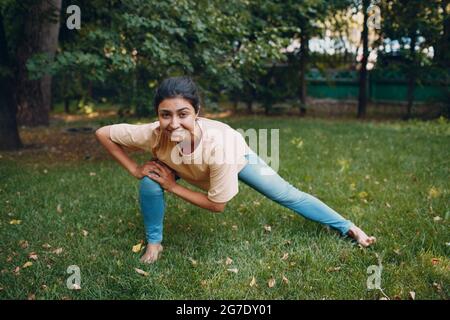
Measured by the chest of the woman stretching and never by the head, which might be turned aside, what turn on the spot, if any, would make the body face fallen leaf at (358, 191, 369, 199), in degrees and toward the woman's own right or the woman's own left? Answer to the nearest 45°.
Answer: approximately 135° to the woman's own left

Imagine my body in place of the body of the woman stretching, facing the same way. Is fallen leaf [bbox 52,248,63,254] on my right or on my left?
on my right

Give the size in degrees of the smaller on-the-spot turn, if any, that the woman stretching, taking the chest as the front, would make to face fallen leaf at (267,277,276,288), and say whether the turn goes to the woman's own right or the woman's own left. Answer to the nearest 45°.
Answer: approximately 45° to the woman's own left

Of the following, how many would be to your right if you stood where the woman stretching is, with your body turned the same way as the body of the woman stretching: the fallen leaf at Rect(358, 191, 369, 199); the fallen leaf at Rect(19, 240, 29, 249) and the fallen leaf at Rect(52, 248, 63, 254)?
2

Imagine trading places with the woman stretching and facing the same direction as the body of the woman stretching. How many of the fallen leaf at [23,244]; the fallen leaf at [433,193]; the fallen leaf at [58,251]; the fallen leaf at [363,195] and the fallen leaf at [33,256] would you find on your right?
3

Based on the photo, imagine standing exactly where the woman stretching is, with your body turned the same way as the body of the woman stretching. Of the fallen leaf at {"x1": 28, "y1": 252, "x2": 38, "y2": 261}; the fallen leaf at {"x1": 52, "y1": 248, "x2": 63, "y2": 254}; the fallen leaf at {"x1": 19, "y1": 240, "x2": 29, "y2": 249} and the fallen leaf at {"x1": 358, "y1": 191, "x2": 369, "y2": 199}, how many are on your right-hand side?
3

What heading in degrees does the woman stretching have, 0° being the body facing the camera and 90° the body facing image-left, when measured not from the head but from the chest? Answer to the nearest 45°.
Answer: approximately 0°

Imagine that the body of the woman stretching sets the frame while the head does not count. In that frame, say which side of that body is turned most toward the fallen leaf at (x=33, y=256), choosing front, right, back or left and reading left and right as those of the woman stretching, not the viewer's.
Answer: right

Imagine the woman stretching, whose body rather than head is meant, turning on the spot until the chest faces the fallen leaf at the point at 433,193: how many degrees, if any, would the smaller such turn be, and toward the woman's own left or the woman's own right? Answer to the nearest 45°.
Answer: approximately 135° to the woman's own left

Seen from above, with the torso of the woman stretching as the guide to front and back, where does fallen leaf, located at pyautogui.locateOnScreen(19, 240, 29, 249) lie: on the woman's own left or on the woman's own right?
on the woman's own right

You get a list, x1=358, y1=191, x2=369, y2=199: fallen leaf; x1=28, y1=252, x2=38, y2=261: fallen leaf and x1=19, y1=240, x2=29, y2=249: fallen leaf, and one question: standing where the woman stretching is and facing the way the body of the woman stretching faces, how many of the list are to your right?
2

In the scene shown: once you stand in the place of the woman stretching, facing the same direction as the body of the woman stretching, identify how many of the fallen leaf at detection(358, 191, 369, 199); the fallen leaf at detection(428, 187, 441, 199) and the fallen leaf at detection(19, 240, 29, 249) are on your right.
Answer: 1
